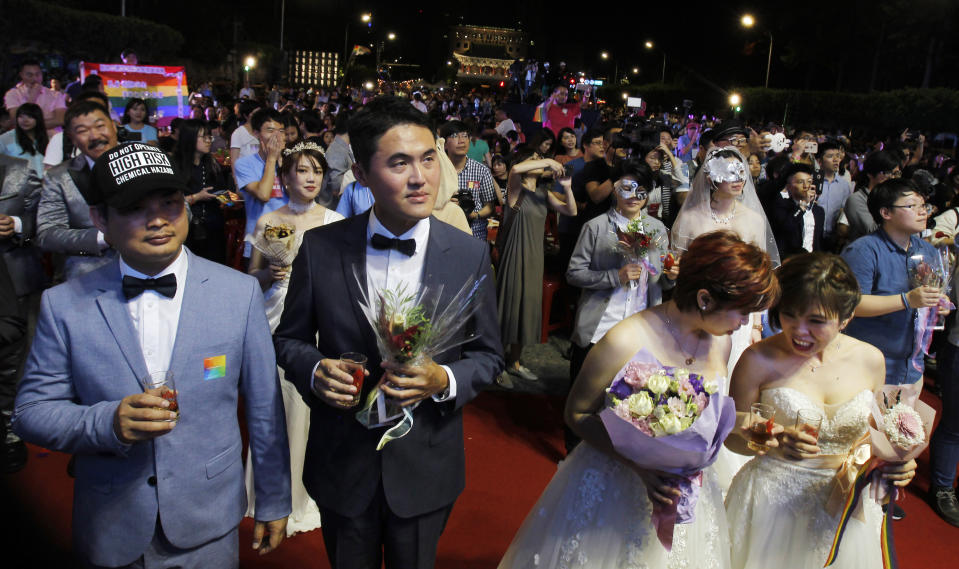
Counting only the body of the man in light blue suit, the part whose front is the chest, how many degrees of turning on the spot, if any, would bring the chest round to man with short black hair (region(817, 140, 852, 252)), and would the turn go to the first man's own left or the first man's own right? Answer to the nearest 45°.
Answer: approximately 135° to the first man's own left

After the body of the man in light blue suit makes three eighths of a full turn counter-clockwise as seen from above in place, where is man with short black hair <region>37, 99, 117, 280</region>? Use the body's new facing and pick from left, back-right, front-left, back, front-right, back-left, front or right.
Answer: front-left

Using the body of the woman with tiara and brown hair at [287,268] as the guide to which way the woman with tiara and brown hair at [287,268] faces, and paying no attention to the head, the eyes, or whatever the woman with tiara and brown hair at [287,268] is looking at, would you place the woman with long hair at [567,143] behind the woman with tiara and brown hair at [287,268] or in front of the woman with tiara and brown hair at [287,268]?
behind

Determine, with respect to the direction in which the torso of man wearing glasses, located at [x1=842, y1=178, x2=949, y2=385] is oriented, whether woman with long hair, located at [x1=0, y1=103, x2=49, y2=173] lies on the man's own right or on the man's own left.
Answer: on the man's own right

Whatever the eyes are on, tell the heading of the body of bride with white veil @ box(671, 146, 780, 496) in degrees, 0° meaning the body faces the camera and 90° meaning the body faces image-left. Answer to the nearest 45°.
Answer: approximately 0°

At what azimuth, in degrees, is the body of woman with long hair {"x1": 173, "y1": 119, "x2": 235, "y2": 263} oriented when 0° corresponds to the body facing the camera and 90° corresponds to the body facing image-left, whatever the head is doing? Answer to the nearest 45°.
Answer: approximately 315°
